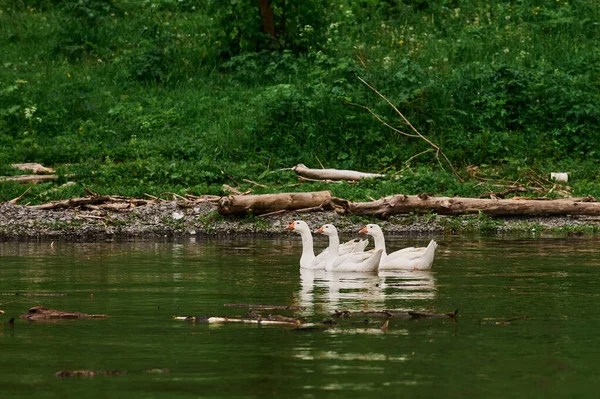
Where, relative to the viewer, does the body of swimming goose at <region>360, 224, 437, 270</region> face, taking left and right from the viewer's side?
facing to the left of the viewer

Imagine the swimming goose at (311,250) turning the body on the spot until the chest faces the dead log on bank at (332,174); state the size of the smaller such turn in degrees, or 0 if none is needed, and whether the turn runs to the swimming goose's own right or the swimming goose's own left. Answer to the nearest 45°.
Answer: approximately 90° to the swimming goose's own right

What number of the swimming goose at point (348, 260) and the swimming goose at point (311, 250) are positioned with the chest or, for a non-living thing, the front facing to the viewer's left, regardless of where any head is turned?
2

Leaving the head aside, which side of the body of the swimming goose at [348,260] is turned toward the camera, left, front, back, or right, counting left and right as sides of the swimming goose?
left

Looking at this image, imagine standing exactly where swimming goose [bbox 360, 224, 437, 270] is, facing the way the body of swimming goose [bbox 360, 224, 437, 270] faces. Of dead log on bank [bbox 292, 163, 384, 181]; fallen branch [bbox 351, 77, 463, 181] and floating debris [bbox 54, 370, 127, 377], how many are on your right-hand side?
2

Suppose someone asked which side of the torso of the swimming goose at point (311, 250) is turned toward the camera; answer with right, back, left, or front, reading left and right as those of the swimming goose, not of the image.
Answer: left

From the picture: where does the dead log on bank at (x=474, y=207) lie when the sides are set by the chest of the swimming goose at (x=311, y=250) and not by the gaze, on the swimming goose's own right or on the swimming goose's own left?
on the swimming goose's own right
